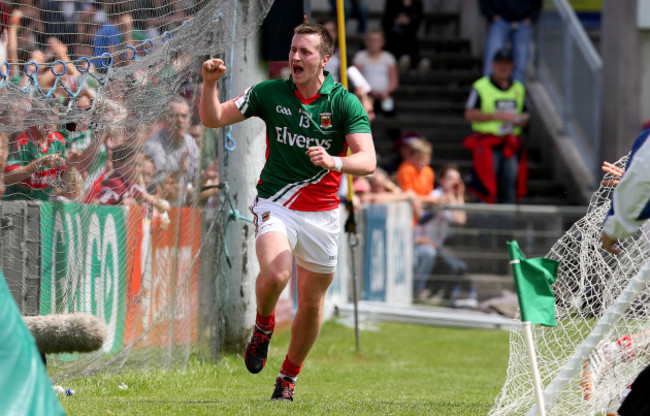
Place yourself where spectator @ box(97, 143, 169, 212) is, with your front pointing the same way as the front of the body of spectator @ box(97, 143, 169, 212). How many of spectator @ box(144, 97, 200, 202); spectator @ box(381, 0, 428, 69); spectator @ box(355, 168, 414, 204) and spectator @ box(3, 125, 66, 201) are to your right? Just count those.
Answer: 1

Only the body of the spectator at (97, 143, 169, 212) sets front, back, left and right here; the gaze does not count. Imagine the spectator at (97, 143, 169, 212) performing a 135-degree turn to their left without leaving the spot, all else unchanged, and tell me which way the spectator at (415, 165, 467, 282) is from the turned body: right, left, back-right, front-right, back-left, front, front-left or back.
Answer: front-right

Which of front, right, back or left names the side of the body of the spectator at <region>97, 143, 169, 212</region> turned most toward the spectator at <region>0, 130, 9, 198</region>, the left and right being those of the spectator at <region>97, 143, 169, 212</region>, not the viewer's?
right

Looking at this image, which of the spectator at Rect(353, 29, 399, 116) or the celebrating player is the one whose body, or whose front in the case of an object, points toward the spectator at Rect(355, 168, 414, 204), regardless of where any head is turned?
the spectator at Rect(353, 29, 399, 116)

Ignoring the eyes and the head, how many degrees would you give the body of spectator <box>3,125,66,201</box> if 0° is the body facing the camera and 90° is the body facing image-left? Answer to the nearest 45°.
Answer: approximately 315°

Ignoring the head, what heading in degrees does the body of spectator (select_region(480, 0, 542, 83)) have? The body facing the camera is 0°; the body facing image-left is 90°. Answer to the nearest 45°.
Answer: approximately 0°

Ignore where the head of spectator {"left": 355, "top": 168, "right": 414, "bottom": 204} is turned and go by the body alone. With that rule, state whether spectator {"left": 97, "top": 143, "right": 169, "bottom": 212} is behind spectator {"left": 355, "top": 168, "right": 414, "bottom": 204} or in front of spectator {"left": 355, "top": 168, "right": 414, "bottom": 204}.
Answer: in front

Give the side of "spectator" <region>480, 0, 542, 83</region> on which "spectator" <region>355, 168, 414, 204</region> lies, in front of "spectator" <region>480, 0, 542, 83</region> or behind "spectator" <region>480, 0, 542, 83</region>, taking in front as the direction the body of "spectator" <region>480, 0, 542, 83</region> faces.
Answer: in front

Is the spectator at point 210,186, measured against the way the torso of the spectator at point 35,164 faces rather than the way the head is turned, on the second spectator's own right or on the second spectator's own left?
on the second spectator's own left

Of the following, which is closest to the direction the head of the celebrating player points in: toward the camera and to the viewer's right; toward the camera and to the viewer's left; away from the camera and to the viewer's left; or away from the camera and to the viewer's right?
toward the camera and to the viewer's left

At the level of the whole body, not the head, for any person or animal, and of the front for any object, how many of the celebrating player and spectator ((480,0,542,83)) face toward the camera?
2
